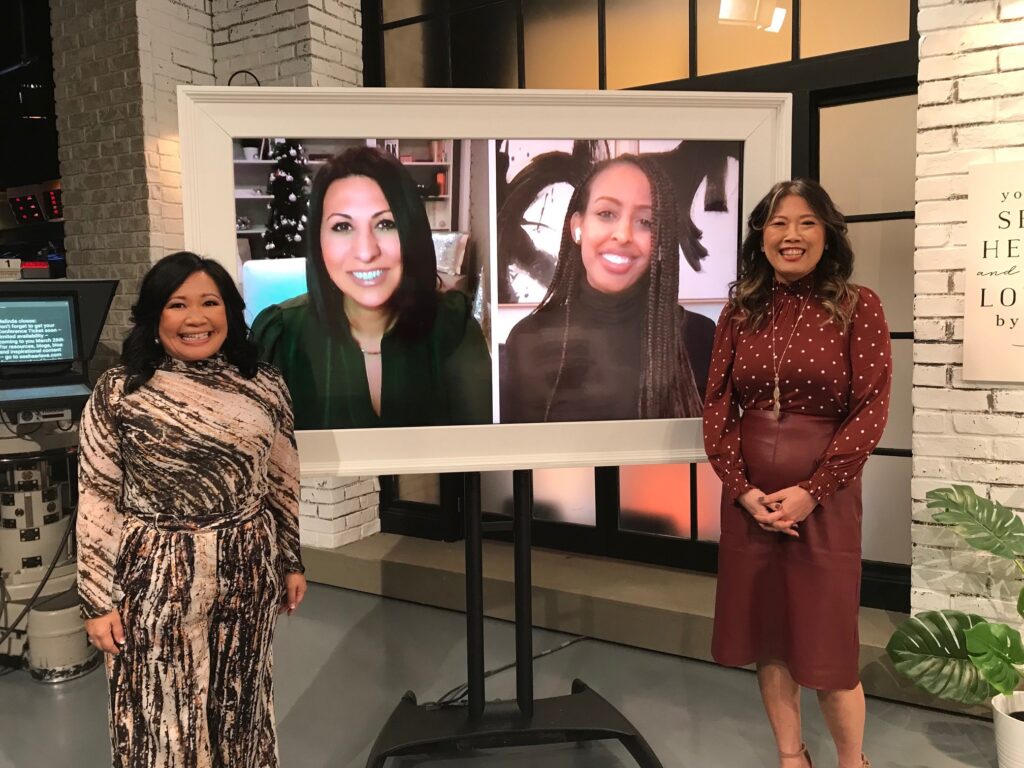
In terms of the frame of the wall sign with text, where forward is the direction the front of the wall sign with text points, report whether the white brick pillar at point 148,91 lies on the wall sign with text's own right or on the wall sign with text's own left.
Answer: on the wall sign with text's own right

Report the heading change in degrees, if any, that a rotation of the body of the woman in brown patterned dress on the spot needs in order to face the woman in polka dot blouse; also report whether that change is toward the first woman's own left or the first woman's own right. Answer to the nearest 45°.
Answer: approximately 90° to the first woman's own left

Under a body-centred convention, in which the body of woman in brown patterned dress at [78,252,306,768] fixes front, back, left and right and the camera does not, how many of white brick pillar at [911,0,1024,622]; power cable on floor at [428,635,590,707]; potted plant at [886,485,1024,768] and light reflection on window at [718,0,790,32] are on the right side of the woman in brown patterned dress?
0

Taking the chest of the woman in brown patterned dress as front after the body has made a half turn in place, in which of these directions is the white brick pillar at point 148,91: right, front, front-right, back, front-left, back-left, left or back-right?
front

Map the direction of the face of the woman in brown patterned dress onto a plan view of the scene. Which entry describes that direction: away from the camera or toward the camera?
toward the camera

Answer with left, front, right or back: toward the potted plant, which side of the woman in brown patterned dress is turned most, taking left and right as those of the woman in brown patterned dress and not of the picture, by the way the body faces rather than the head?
left

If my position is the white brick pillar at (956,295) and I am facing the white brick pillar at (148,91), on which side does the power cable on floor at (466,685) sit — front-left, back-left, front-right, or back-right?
front-left

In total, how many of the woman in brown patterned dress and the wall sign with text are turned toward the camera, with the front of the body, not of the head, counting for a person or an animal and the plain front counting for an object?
2

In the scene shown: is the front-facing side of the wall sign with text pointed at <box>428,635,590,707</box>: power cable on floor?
no

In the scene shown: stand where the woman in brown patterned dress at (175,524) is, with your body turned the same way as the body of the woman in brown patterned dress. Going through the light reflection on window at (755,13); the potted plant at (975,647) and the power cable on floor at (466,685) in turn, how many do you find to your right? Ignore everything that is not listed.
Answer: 0

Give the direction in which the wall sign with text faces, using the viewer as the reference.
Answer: facing the viewer

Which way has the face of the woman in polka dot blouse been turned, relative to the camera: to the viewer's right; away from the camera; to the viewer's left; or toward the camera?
toward the camera

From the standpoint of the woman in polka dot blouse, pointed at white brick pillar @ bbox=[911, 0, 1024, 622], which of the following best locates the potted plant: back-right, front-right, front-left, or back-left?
front-right

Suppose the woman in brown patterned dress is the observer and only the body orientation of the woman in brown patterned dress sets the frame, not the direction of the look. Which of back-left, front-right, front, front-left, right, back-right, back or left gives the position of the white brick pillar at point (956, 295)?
left

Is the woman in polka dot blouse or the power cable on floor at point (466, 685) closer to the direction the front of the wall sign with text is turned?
the woman in polka dot blouse

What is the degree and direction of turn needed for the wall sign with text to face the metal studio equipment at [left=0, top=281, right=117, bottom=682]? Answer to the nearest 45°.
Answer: approximately 90° to its right

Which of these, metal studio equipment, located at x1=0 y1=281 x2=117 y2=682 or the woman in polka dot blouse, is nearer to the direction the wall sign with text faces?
the woman in polka dot blouse
